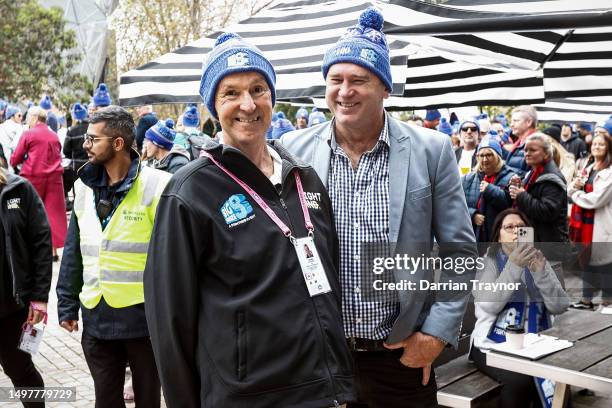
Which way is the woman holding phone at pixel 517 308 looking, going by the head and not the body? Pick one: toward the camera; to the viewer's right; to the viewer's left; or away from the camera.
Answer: toward the camera

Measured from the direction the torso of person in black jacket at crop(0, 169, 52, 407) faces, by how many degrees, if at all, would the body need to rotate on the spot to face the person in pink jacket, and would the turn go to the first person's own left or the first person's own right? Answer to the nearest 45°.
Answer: approximately 135° to the first person's own right

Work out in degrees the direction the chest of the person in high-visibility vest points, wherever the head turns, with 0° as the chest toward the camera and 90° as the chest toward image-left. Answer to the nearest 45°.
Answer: approximately 45°

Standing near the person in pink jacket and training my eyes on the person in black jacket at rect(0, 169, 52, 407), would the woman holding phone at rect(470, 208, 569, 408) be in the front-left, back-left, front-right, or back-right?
front-left

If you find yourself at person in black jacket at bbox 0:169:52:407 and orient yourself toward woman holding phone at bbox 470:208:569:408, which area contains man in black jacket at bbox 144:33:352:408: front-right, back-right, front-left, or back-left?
front-right

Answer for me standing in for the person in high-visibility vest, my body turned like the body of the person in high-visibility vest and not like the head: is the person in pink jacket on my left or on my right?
on my right

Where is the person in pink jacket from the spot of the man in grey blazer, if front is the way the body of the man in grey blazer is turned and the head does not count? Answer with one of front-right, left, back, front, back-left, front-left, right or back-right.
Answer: right

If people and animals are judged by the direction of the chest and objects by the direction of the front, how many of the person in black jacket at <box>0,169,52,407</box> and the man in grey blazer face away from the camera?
0

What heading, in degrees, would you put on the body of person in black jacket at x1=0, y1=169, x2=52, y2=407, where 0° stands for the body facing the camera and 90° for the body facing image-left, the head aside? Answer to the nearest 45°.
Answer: approximately 45°

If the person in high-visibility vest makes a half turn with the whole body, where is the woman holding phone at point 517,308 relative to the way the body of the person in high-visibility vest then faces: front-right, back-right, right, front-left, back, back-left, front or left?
front-right

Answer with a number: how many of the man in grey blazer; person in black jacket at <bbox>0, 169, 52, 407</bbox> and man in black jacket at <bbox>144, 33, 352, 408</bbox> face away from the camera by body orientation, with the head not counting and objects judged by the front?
0

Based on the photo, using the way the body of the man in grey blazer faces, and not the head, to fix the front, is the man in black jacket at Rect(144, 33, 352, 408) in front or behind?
in front

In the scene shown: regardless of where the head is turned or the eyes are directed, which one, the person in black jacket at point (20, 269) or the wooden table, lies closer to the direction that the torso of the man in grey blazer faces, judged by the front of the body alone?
the person in black jacket

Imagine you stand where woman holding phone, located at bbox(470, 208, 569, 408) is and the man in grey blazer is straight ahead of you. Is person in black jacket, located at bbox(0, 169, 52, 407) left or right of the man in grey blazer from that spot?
right

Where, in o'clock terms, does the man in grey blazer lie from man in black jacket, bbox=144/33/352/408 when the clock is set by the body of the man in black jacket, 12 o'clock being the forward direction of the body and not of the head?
The man in grey blazer is roughly at 9 o'clock from the man in black jacket.

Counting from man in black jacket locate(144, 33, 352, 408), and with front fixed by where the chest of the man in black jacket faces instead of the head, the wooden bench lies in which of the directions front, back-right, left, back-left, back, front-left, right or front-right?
left

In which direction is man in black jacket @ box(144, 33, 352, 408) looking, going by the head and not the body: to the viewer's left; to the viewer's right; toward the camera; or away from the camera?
toward the camera

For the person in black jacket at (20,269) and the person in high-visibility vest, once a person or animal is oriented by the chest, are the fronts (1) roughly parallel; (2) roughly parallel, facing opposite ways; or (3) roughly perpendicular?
roughly parallel

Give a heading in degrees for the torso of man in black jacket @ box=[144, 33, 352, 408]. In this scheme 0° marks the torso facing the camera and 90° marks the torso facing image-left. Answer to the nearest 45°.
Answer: approximately 315°
